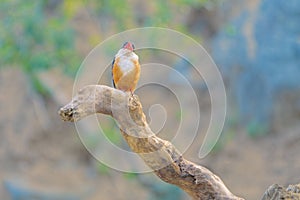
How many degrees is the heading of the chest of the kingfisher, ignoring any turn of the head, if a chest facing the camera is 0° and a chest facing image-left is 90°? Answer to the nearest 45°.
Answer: approximately 0°
